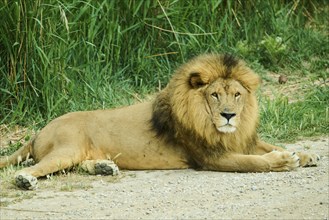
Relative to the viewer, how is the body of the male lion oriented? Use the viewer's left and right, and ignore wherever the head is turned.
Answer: facing to the right of the viewer
